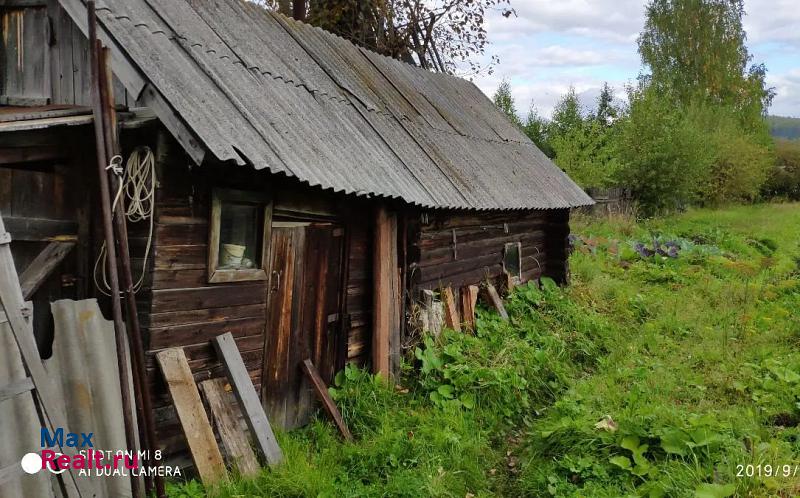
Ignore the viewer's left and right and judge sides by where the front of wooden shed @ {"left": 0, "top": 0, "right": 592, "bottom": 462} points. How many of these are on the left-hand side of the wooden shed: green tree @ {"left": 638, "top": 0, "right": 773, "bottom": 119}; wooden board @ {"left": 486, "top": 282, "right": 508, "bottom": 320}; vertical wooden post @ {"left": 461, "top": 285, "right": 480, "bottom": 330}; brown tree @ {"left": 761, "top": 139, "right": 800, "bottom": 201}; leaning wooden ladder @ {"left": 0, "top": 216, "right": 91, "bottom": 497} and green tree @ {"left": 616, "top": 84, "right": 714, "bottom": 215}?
5

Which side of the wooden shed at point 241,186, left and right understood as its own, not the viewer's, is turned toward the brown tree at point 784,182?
left

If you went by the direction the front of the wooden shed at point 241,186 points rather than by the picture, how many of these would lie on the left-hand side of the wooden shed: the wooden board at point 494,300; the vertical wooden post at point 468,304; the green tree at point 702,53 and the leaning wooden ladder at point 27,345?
3

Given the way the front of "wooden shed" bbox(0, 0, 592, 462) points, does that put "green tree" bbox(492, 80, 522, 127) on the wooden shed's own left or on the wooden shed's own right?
on the wooden shed's own left

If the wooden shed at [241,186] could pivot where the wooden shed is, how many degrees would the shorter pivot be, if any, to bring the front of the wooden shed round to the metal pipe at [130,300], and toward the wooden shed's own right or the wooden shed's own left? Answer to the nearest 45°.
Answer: approximately 90° to the wooden shed's own right

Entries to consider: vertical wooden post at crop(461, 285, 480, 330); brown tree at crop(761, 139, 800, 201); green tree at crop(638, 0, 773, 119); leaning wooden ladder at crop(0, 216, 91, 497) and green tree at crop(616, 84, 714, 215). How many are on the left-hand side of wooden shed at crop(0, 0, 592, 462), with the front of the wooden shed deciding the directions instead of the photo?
4

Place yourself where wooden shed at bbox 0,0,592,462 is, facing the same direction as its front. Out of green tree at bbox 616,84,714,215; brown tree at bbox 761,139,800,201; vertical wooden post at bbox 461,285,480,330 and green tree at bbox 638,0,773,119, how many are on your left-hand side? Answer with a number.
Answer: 4

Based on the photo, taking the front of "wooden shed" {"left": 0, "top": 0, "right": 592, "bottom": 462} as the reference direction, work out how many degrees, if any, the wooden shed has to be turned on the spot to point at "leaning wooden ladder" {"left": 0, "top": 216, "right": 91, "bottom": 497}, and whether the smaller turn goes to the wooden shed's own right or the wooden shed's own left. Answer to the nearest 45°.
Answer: approximately 90° to the wooden shed's own right

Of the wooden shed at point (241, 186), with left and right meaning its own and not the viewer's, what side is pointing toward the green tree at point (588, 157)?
left

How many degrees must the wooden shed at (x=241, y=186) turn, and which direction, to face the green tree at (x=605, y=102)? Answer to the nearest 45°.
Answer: approximately 90° to its left

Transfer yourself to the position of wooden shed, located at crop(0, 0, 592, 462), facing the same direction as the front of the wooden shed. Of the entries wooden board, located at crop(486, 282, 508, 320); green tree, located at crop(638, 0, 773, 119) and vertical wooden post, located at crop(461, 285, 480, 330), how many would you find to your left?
3

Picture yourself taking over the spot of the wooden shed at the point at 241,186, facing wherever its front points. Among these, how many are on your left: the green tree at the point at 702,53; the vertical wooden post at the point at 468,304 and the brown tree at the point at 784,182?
3
